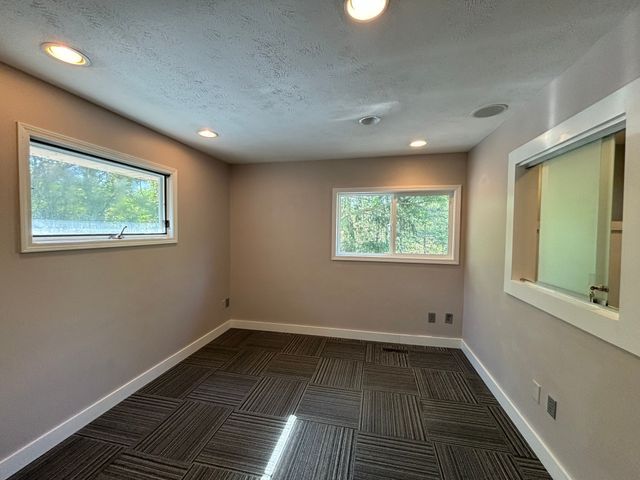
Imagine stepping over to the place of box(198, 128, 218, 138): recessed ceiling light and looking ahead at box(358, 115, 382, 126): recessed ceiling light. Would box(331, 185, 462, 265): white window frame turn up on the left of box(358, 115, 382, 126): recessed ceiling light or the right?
left

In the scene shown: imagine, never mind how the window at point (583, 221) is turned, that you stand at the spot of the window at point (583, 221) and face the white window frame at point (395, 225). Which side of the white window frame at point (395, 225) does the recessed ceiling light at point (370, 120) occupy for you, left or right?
left

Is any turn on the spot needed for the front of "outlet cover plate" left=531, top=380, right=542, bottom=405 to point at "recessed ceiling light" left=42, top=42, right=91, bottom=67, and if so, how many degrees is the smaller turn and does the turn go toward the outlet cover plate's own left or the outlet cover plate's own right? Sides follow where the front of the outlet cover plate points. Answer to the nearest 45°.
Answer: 0° — it already faces it

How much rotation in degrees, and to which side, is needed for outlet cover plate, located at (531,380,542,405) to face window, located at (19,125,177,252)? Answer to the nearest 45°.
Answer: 0° — it already faces it

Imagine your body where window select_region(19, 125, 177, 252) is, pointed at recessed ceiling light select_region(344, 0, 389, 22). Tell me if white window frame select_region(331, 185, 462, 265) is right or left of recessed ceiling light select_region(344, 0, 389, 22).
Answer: left

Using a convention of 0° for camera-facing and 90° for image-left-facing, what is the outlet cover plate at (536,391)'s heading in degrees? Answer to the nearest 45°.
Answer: approximately 45°
